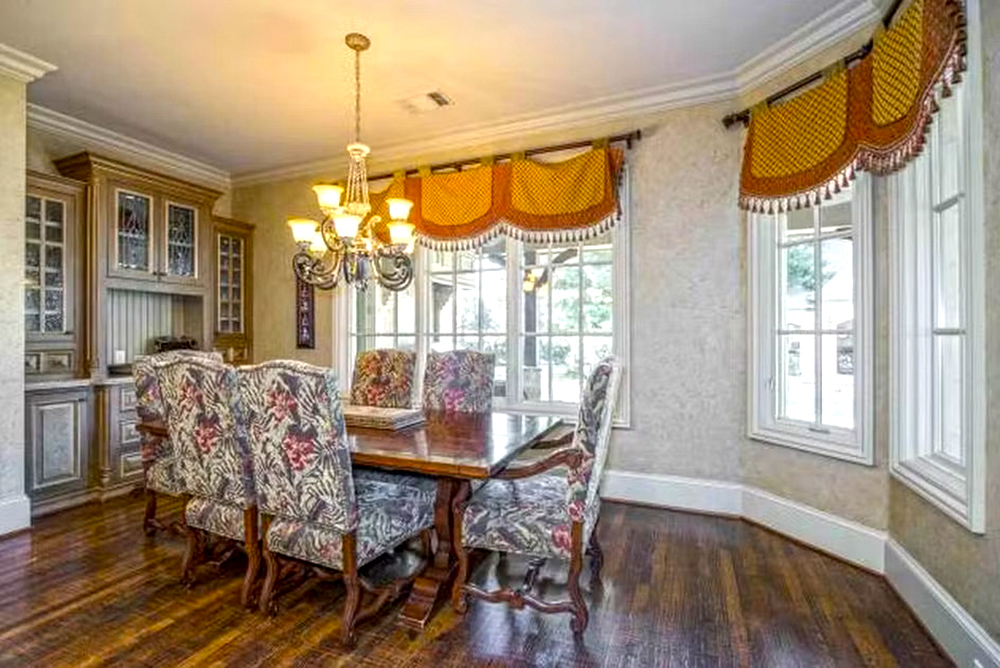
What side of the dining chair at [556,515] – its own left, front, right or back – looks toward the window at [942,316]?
back

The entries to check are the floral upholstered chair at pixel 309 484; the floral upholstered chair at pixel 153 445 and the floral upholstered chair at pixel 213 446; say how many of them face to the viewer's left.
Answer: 0

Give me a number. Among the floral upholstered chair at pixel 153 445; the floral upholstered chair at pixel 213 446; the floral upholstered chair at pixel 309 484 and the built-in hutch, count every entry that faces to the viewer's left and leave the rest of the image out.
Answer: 0

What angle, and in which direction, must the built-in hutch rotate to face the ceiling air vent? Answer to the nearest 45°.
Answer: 0° — it already faces it

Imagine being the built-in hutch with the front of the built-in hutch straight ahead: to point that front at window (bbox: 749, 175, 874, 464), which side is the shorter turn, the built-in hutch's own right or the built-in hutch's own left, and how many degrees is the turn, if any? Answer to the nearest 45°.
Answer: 0° — it already faces it

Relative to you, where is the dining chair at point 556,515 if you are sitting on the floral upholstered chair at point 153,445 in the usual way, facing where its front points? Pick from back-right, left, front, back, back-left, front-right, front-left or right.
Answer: front

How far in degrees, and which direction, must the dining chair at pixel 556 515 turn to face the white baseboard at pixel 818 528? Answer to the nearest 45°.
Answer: approximately 135° to its right

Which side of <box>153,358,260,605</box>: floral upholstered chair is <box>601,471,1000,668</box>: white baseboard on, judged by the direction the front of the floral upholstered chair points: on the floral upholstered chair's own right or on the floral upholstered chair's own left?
on the floral upholstered chair's own right

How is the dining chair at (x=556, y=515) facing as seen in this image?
to the viewer's left

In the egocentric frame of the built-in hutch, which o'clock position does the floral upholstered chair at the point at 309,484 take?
The floral upholstered chair is roughly at 1 o'clock from the built-in hutch.

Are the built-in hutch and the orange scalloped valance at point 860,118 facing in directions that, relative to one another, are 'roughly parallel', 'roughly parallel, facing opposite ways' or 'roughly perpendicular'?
roughly parallel, facing opposite ways

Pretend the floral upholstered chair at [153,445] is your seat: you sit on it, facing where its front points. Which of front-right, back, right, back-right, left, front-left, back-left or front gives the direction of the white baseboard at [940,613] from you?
front

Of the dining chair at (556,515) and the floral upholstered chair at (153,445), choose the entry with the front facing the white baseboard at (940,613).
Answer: the floral upholstered chair

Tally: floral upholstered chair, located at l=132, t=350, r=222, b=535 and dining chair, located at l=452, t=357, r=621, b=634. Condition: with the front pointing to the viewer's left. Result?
1
